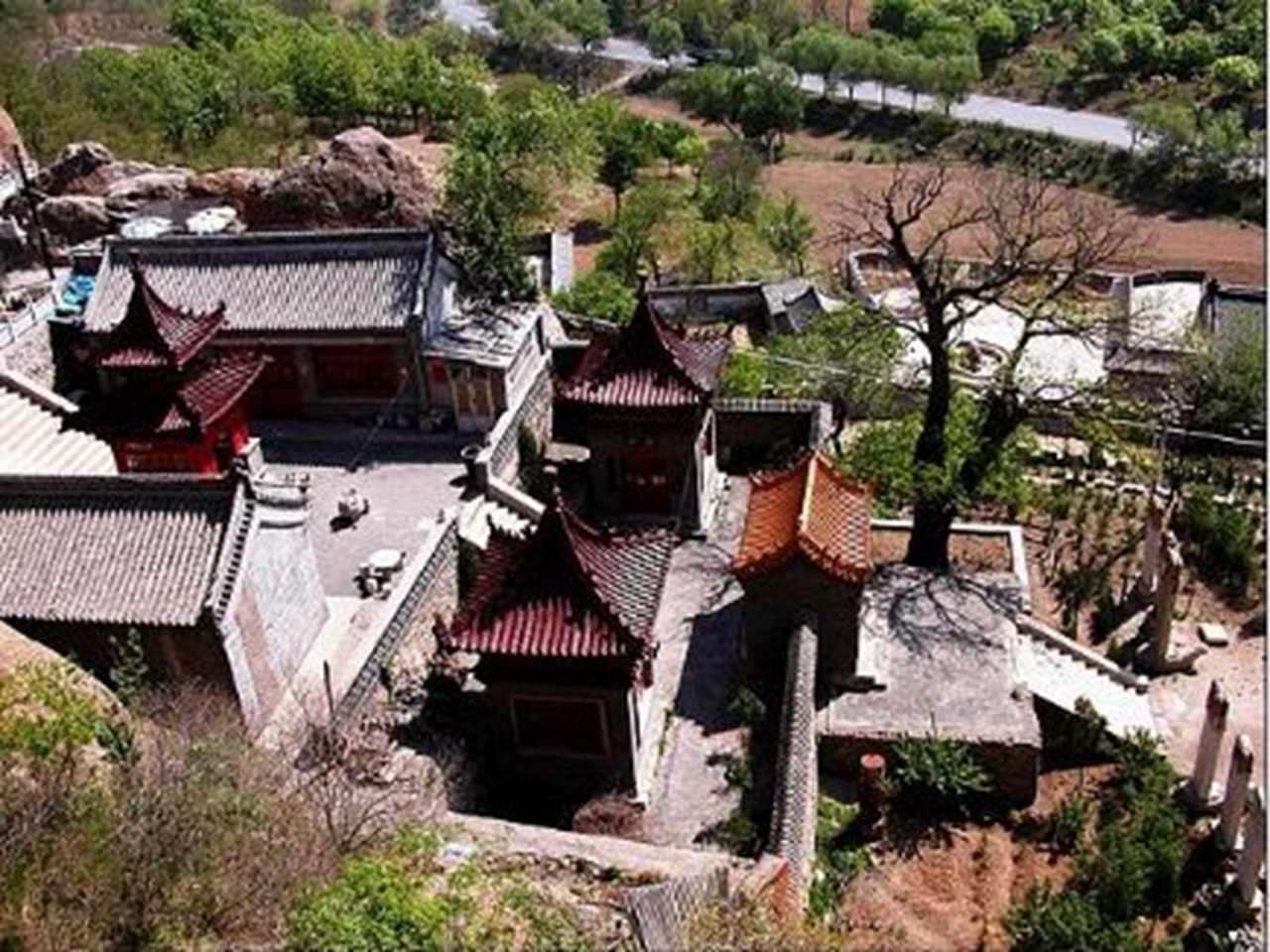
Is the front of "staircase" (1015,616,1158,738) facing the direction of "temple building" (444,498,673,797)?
no

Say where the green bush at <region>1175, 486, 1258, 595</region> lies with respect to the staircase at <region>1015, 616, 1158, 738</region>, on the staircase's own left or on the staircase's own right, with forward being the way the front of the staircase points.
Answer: on the staircase's own left

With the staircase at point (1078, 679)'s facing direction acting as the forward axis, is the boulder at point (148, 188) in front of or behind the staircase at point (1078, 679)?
behind

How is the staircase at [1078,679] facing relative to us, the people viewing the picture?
facing to the right of the viewer

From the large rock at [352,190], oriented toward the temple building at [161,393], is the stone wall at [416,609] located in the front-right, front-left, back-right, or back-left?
front-left

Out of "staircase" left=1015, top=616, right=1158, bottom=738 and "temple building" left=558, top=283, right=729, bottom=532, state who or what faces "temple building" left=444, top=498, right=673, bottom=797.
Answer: "temple building" left=558, top=283, right=729, bottom=532

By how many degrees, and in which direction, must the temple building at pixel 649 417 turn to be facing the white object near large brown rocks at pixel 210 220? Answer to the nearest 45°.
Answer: approximately 135° to its right

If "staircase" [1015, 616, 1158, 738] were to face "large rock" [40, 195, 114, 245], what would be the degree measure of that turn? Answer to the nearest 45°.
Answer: approximately 180°

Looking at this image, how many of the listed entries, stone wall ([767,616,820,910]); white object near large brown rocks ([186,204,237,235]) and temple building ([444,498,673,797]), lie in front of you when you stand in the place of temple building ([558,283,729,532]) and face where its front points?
2

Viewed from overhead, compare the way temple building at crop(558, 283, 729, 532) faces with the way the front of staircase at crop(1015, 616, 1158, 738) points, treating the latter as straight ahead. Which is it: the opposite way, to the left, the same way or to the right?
to the right

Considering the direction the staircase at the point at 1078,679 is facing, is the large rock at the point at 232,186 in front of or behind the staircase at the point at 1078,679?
behind

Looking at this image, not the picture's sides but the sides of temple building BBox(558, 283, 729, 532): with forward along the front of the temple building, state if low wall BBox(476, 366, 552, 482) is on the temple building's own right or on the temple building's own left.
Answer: on the temple building's own right

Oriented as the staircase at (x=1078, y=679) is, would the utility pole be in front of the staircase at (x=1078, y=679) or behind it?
behind

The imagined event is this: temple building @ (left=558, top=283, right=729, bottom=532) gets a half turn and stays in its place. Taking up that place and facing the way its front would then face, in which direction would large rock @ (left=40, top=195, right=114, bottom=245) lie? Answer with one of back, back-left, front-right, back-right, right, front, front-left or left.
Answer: front-left

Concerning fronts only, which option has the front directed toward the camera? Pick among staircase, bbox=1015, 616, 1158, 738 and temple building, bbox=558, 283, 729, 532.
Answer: the temple building

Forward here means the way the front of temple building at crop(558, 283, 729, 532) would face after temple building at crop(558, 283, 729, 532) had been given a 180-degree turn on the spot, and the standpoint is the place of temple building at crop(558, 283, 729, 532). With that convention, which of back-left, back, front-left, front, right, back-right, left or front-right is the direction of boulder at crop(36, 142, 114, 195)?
front-left

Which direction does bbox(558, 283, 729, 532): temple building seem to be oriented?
toward the camera

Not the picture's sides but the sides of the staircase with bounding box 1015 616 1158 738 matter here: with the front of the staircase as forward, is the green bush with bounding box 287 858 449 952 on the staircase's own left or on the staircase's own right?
on the staircase's own right

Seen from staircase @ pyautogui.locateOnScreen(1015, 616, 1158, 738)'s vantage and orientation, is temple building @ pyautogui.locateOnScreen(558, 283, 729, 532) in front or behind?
behind

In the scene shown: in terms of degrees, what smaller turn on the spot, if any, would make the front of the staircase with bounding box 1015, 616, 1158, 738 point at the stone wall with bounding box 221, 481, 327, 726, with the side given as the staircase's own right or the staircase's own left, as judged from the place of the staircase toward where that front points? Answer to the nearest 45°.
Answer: approximately 135° to the staircase's own right

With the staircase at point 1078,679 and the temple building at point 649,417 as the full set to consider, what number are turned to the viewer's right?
1

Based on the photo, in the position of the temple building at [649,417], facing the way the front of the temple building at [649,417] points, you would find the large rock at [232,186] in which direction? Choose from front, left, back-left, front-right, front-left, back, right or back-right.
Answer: back-right

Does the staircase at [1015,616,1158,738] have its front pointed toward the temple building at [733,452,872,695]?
no
